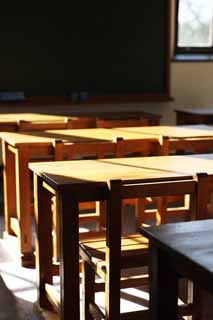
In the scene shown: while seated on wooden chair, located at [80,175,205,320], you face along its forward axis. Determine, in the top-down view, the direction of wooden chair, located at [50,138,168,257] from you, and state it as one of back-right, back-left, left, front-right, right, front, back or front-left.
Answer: front-right

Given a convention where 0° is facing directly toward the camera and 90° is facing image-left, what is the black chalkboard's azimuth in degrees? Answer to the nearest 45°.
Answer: approximately 0°

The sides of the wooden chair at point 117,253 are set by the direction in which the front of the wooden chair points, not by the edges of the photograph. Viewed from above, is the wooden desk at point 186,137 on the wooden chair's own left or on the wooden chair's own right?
on the wooden chair's own right

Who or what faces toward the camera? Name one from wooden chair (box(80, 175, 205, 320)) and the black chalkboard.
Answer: the black chalkboard

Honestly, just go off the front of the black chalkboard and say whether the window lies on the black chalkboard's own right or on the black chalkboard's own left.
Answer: on the black chalkboard's own left

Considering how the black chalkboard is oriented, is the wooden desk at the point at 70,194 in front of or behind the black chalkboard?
in front

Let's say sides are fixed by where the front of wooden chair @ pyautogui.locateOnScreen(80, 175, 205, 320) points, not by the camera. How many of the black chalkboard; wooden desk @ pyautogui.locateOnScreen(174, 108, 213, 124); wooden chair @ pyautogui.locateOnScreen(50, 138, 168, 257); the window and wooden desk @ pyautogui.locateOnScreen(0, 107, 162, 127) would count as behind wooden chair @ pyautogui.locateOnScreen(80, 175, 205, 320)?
0

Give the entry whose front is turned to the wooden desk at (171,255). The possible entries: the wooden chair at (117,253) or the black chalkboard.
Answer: the black chalkboard

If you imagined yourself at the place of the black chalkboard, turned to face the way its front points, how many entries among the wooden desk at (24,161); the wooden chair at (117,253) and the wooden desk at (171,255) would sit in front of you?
3

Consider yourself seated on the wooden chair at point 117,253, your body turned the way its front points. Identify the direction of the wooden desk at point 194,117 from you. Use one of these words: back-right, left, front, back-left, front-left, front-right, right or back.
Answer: front-right

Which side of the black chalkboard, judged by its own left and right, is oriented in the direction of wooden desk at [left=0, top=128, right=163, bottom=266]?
front

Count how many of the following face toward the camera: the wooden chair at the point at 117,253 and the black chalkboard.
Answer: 1

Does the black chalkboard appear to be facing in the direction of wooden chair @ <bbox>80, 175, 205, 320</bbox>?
yes

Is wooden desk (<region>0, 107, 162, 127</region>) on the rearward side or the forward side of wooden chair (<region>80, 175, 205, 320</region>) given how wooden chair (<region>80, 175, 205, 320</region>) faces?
on the forward side

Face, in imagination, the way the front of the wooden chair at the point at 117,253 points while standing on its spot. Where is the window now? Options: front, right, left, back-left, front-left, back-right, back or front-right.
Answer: front-right

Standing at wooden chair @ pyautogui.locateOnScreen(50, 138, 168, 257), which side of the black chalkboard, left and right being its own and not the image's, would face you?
front

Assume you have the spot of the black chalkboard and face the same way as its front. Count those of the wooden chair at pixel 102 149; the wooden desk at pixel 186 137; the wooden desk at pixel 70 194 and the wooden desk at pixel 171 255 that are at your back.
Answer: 0

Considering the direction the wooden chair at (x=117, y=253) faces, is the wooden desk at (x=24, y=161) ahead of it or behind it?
ahead

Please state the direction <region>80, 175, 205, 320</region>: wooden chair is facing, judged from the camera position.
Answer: facing away from the viewer and to the left of the viewer
